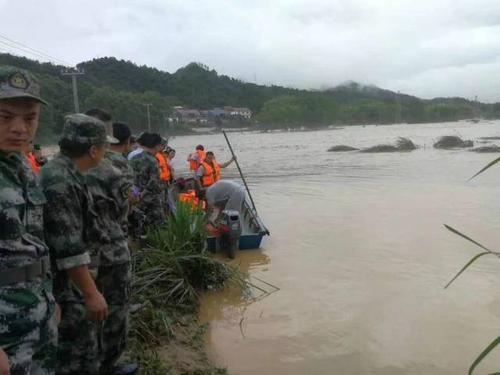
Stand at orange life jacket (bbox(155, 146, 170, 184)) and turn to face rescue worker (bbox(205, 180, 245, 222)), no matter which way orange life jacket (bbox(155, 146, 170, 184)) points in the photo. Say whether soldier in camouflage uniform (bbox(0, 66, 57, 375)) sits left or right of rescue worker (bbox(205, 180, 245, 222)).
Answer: right

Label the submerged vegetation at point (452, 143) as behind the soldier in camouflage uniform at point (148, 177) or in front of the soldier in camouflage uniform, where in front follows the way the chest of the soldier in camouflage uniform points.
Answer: in front

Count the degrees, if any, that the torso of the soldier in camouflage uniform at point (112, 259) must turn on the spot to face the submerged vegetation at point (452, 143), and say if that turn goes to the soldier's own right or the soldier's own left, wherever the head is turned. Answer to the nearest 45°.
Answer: approximately 45° to the soldier's own left

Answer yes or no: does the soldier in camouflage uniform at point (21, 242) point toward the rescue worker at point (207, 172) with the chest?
no

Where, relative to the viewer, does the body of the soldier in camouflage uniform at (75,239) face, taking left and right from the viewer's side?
facing to the right of the viewer

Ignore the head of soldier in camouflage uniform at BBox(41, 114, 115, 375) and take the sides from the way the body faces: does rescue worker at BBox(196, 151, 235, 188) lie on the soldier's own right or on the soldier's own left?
on the soldier's own left

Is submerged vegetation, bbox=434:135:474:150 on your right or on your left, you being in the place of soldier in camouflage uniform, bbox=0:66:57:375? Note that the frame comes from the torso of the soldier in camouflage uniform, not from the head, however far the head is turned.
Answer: on your left

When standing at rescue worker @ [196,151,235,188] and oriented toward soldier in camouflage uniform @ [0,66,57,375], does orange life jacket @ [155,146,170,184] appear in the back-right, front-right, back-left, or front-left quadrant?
front-right

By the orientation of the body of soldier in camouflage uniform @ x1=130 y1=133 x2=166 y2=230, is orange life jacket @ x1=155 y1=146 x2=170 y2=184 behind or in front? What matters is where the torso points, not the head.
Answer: in front

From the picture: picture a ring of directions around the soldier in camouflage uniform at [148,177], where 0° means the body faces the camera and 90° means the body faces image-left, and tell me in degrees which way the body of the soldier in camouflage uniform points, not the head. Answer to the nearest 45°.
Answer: approximately 225°

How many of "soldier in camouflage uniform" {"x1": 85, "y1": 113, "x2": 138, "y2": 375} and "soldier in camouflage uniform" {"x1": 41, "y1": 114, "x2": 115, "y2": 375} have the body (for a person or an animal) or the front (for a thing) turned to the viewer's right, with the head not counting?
2

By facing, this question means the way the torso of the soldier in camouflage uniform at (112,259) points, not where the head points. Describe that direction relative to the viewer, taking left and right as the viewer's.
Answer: facing to the right of the viewer
